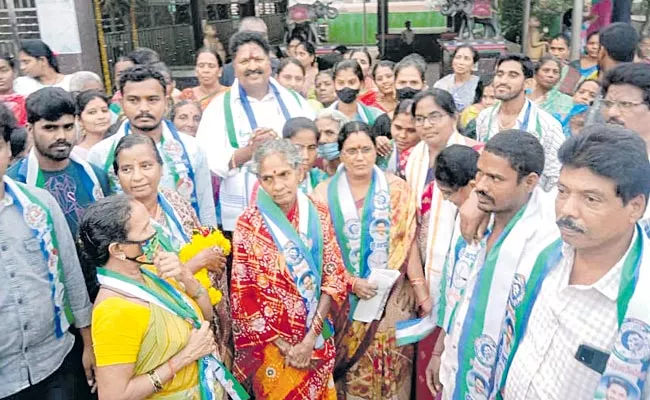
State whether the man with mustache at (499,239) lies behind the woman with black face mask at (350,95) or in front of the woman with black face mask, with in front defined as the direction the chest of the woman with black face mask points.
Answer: in front

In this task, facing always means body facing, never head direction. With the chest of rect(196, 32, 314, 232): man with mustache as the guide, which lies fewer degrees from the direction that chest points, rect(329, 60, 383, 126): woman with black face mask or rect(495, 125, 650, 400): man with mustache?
the man with mustache

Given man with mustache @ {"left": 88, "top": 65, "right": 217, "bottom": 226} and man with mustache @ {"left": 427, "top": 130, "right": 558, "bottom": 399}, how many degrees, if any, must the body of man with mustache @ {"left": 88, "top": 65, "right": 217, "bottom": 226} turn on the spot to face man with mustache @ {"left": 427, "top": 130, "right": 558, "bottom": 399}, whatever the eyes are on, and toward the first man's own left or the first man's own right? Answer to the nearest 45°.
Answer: approximately 45° to the first man's own left

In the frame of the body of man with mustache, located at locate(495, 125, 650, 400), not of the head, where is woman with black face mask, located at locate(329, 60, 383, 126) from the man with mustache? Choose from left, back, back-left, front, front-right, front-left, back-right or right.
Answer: right

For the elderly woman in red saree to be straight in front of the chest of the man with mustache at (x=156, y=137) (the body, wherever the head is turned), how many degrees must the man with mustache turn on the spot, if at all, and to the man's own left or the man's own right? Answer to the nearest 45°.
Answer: approximately 45° to the man's own left

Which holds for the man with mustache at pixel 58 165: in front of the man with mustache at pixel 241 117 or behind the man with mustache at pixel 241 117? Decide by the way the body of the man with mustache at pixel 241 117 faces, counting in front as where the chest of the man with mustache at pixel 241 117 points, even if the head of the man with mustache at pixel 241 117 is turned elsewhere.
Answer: in front

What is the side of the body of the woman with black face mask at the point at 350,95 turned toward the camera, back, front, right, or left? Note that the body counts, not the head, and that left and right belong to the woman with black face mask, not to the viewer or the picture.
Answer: front

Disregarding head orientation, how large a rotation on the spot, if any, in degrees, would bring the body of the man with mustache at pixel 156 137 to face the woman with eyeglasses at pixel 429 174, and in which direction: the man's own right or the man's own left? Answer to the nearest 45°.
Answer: approximately 90° to the man's own left

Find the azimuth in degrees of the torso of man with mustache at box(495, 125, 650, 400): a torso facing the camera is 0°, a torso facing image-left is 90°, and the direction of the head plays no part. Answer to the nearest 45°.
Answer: approximately 45°

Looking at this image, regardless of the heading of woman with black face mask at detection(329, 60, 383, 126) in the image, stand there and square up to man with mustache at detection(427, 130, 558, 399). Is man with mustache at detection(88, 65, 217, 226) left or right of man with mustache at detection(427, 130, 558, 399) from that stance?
right

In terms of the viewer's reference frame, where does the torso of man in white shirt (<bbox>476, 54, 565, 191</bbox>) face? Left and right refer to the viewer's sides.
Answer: facing the viewer and to the left of the viewer

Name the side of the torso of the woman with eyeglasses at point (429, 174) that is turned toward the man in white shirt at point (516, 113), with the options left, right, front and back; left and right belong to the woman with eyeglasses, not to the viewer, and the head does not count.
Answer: back

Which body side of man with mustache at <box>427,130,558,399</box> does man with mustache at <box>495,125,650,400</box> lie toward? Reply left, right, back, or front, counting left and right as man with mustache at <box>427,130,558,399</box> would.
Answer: left

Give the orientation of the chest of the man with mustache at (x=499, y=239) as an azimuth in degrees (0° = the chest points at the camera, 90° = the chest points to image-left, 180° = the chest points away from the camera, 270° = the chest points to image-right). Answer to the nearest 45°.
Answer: approximately 45°

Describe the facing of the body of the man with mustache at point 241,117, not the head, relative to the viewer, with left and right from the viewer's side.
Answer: facing the viewer

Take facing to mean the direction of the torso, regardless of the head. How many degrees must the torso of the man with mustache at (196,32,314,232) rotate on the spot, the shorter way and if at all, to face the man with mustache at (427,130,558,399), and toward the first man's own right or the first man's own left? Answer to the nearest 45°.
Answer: approximately 45° to the first man's own left

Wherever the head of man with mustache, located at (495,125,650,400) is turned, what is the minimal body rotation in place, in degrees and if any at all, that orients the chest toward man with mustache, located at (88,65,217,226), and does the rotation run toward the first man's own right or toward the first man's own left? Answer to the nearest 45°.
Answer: approximately 90° to the first man's own right

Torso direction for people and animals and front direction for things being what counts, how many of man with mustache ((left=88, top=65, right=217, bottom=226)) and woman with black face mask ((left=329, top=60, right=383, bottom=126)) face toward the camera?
2
